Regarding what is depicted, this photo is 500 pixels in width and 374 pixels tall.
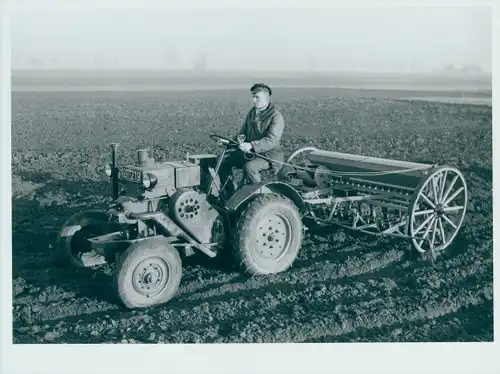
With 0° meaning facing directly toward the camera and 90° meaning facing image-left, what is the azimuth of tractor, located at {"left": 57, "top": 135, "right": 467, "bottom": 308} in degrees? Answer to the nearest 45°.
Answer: approximately 45°

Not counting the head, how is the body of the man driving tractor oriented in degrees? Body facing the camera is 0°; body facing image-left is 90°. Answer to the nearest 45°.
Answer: approximately 45°
